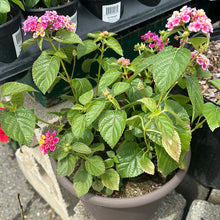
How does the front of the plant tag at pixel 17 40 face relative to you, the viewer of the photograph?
facing the viewer and to the right of the viewer

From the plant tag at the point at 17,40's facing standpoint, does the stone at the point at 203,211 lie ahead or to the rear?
ahead
